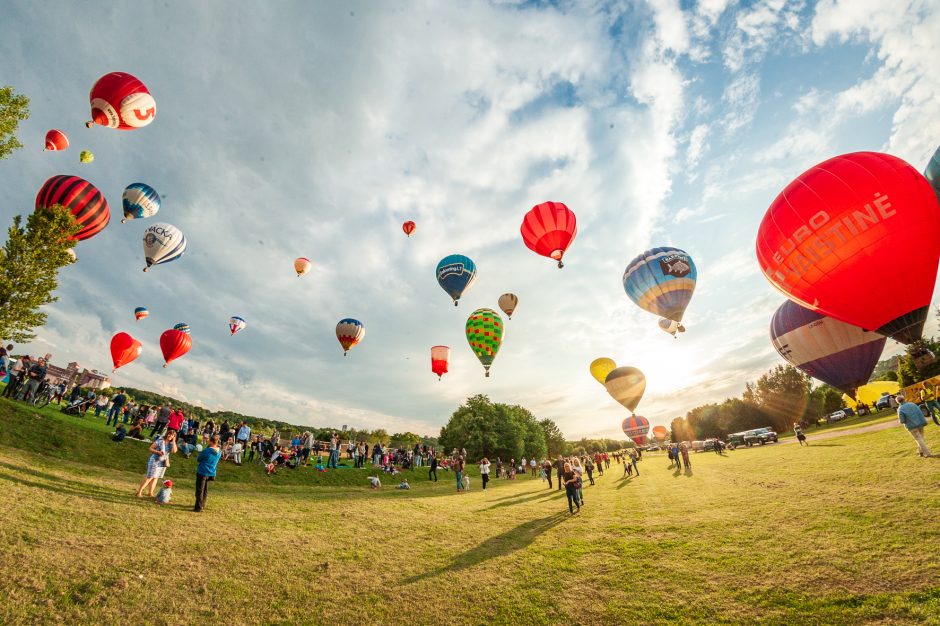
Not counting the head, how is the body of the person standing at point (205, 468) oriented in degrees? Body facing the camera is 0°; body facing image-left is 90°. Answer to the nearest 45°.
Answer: approximately 225°

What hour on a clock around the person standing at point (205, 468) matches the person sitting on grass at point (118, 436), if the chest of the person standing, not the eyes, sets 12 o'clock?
The person sitting on grass is roughly at 10 o'clock from the person standing.

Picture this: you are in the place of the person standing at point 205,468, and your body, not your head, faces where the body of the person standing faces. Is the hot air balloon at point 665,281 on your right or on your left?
on your right

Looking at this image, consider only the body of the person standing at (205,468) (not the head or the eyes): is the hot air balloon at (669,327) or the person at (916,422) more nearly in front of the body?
the hot air balloon

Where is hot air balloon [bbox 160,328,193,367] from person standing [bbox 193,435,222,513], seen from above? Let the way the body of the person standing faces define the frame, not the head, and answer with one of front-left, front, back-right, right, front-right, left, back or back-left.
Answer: front-left

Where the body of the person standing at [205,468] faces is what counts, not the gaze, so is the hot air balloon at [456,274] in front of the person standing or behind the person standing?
in front

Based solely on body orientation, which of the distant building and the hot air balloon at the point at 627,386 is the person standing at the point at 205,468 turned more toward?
the distant building

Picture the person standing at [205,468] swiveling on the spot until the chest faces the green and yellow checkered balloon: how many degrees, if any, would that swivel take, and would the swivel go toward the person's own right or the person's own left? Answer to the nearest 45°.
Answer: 0° — they already face it

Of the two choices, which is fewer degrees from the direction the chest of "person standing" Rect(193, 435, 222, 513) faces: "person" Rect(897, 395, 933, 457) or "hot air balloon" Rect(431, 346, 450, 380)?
the hot air balloon

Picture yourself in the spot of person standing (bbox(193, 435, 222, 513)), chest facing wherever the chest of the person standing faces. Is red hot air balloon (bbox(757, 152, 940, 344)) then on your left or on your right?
on your right
